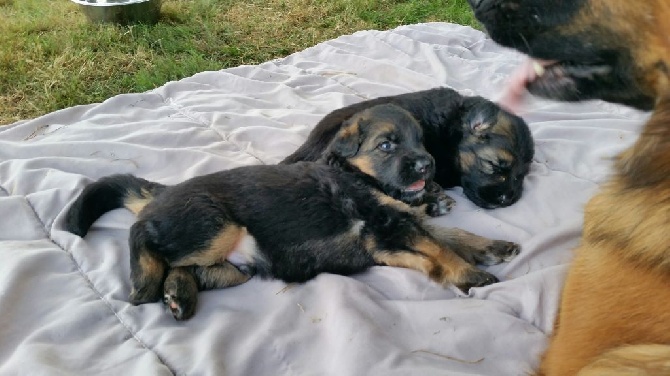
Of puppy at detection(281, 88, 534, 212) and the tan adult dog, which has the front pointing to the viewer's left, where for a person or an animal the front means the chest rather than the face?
the tan adult dog

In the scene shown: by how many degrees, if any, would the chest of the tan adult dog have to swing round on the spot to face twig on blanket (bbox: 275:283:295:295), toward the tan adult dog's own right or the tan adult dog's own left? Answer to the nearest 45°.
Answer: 0° — it already faces it

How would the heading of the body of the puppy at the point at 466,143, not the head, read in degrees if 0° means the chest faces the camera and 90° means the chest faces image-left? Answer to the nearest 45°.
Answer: approximately 270°

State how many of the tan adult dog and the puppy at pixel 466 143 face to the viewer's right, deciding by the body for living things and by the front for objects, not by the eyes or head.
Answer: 1

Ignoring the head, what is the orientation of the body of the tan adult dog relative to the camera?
to the viewer's left

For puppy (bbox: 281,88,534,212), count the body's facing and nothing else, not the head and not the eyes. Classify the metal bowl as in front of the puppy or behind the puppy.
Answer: behind

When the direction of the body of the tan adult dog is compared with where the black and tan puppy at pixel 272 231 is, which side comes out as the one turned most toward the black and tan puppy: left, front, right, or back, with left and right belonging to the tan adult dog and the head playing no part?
front

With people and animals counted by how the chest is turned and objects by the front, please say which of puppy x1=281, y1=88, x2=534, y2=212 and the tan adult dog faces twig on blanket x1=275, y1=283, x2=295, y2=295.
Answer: the tan adult dog

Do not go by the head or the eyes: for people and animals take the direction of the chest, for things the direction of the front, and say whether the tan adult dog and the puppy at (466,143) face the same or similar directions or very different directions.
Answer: very different directions

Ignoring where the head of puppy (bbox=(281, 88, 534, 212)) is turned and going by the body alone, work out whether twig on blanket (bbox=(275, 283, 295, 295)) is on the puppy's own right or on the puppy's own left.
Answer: on the puppy's own right

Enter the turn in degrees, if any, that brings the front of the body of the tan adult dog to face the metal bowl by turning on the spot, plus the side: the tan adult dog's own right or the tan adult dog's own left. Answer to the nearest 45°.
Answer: approximately 45° to the tan adult dog's own right
